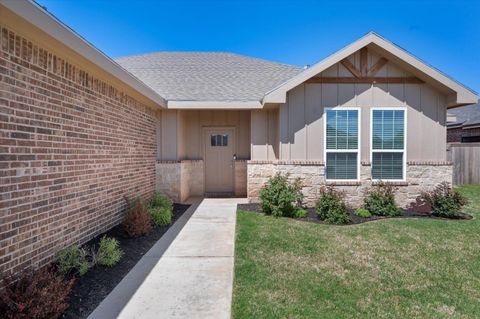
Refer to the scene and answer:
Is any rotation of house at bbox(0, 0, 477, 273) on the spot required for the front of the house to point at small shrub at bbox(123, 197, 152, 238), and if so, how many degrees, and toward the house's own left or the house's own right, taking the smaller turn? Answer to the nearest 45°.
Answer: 0° — it already faces it

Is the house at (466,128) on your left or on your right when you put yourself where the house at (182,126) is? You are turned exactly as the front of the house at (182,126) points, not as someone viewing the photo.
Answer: on your left

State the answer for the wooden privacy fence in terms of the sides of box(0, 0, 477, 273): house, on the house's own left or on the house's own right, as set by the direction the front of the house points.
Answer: on the house's own left

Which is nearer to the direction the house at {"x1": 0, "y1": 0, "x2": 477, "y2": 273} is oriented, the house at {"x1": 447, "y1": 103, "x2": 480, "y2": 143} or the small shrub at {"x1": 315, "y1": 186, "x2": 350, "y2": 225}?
the small shrub

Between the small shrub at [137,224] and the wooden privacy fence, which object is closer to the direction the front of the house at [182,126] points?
the small shrub

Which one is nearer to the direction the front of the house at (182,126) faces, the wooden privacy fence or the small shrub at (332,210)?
the small shrub

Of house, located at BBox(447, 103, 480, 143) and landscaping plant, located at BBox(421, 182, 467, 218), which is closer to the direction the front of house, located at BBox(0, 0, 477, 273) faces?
the landscaping plant

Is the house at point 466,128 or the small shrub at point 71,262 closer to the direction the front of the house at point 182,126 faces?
the small shrub

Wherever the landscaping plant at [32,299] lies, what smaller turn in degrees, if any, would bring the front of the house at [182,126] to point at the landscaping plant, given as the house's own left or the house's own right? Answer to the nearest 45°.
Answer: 0° — it already faces it

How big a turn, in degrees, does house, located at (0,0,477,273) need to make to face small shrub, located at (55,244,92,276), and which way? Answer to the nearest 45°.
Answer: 0° — it already faces it

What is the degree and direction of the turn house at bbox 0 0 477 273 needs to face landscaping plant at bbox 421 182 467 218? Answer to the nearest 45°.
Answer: approximately 90° to its left

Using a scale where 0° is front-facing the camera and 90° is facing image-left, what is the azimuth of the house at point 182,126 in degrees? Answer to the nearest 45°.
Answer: approximately 0°
